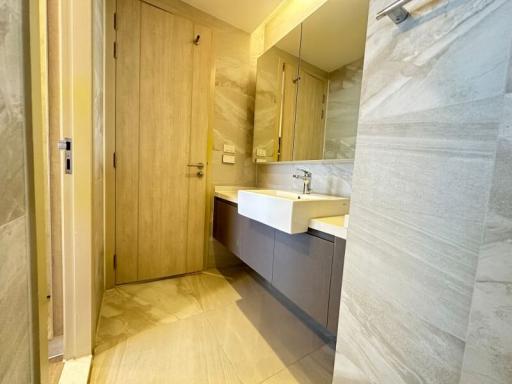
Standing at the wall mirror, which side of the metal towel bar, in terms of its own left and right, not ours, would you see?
right

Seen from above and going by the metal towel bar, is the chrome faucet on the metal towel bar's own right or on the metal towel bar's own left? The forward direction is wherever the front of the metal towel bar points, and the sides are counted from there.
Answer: on the metal towel bar's own right

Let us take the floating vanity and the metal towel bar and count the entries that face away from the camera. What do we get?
0

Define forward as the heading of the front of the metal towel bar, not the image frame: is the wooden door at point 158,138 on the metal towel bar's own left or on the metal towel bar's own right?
on the metal towel bar's own right

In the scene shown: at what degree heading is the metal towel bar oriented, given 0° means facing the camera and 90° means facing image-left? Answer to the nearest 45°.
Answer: approximately 45°

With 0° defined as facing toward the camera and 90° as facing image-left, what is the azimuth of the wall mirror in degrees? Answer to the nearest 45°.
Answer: approximately 45°

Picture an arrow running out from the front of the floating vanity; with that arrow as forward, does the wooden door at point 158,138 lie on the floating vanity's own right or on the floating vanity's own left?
on the floating vanity's own right

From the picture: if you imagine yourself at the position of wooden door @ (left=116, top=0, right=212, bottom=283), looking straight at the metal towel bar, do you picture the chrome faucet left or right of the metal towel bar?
left
